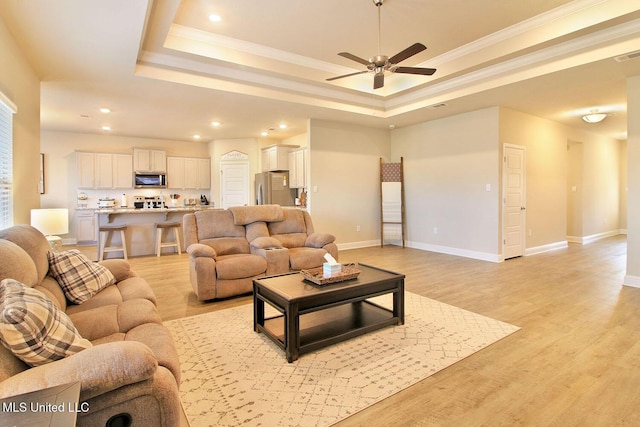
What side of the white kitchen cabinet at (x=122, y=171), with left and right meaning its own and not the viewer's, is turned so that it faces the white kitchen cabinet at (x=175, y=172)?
left

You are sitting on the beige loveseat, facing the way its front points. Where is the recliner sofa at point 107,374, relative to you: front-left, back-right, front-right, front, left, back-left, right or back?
front-right

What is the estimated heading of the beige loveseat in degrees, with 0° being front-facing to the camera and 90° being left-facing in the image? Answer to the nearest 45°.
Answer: approximately 315°

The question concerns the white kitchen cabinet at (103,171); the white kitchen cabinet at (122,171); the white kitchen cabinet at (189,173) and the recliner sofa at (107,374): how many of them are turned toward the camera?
3

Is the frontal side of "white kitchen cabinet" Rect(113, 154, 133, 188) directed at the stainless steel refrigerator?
no

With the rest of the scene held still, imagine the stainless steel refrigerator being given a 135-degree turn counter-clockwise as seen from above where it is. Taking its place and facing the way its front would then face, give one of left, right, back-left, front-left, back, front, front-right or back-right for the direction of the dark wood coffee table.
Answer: right

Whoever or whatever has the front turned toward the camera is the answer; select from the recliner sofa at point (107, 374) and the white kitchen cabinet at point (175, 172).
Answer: the white kitchen cabinet

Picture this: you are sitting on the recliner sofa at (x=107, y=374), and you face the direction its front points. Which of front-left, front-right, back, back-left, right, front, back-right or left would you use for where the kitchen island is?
left

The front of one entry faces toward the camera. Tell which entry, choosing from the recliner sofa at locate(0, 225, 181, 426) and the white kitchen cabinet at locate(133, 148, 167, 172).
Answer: the white kitchen cabinet

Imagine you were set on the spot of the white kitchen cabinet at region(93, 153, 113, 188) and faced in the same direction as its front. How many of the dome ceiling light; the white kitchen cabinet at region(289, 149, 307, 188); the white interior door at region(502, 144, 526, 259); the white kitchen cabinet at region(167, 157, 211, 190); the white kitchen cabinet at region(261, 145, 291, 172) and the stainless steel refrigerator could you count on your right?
0

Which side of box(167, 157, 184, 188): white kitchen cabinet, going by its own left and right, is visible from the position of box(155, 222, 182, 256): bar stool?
front

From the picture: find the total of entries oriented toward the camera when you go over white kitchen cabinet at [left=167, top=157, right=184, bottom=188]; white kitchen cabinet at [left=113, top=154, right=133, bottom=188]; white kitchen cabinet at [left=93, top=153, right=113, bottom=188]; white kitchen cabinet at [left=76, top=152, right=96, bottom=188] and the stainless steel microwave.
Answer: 5

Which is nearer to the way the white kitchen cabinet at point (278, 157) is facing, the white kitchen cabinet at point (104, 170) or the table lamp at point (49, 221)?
the table lamp

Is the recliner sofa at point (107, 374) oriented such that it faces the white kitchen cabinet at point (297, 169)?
no

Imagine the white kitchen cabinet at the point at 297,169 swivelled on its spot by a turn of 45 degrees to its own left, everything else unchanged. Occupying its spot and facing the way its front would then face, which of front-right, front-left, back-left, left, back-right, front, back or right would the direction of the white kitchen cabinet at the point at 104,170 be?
right

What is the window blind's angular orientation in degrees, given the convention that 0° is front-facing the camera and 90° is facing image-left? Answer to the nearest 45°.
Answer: approximately 270°

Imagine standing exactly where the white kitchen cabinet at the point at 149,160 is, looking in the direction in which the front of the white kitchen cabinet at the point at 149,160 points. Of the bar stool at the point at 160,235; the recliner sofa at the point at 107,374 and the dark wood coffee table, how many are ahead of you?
3

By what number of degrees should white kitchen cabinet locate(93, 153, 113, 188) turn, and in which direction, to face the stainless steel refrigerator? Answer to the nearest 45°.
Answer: approximately 45° to its left

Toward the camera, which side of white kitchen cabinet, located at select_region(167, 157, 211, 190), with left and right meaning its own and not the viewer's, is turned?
front

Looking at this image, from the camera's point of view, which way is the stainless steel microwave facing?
toward the camera

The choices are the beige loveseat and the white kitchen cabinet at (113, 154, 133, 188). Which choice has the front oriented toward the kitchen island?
the white kitchen cabinet

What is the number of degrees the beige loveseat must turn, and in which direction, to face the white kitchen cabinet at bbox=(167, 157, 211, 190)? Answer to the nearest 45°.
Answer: approximately 135° to its left
